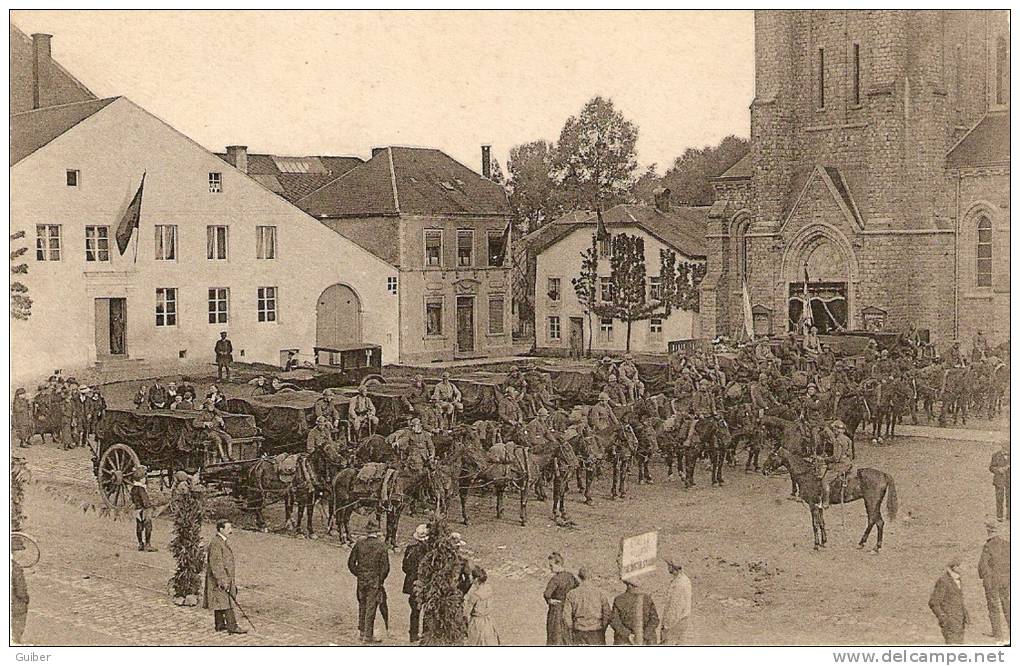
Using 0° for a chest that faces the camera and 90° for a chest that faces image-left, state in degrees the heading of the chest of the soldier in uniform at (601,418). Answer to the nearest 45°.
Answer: approximately 0°

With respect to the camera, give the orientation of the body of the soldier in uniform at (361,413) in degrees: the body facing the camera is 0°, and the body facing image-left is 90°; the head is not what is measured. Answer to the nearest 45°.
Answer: approximately 315°

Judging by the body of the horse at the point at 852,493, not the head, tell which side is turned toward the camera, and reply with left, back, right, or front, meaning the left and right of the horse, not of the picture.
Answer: left

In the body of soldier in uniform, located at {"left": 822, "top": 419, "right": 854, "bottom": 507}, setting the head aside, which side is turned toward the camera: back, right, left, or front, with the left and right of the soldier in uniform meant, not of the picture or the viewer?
left

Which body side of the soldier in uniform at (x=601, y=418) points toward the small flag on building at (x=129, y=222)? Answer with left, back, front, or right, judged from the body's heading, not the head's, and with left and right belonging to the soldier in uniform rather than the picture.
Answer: right
